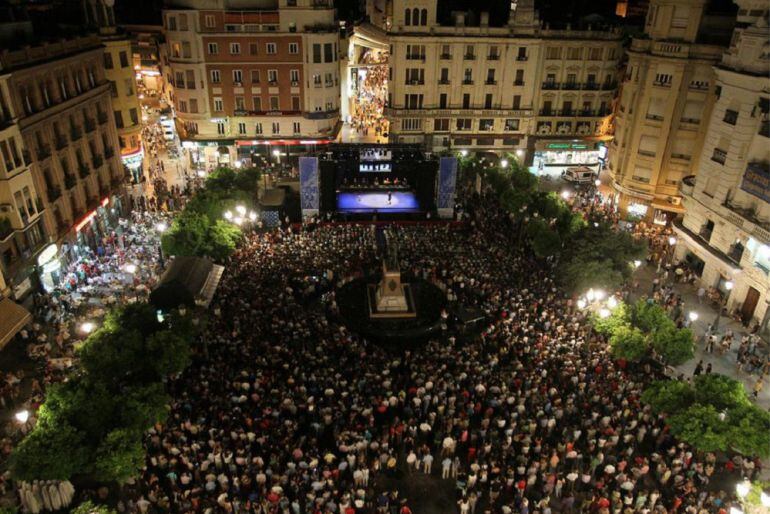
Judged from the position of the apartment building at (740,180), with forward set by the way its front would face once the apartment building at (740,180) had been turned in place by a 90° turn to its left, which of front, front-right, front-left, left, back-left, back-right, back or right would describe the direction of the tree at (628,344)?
front-right

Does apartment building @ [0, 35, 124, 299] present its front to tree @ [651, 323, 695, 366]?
yes

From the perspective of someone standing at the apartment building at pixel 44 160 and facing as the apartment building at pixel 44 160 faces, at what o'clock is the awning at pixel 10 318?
The awning is roughly at 2 o'clock from the apartment building.

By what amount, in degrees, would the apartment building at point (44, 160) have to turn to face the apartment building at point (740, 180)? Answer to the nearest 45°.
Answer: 0° — it already faces it

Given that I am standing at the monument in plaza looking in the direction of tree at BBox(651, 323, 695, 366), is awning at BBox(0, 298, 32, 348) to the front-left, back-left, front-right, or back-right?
back-right

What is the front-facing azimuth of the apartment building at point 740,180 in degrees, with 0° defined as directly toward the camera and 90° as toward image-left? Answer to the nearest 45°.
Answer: approximately 45°

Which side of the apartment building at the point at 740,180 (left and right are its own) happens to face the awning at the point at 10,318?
front

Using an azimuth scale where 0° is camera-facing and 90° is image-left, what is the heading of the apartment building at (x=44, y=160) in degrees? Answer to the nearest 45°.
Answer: approximately 315°

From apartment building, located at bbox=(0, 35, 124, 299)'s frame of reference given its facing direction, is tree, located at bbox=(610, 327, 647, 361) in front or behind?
in front

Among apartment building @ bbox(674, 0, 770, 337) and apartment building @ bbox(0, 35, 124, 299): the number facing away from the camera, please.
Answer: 0
